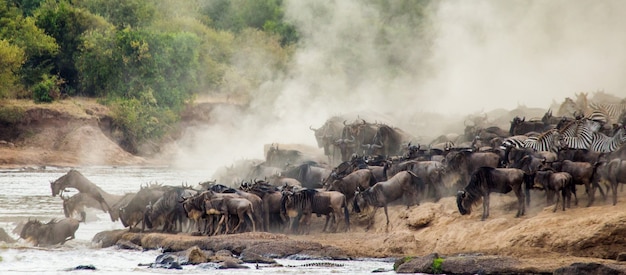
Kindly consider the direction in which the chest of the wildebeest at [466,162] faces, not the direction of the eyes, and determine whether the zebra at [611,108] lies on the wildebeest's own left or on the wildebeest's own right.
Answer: on the wildebeest's own right

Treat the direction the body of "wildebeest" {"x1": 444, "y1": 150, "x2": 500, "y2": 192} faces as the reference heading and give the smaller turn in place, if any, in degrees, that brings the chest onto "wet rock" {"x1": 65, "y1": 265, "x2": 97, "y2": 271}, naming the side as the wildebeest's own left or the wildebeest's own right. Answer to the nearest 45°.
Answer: approximately 45° to the wildebeest's own left

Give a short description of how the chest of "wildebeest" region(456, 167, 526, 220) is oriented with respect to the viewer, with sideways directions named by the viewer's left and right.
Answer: facing to the left of the viewer

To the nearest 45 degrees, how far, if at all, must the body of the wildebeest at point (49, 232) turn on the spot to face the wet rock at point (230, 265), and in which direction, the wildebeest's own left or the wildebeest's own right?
approximately 135° to the wildebeest's own left

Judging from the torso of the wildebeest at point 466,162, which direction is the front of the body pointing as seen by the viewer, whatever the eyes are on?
to the viewer's left

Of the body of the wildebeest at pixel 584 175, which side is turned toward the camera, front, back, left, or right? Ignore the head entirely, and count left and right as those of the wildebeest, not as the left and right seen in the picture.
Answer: left

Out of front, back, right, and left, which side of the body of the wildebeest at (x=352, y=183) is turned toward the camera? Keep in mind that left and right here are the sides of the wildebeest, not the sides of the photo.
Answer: left

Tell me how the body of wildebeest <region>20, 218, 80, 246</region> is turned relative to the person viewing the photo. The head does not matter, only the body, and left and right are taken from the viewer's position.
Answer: facing to the left of the viewer

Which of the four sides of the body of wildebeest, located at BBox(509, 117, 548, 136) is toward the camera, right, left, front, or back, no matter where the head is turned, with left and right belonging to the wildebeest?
left

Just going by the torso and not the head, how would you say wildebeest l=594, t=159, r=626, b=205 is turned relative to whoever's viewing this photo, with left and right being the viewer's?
facing to the left of the viewer
